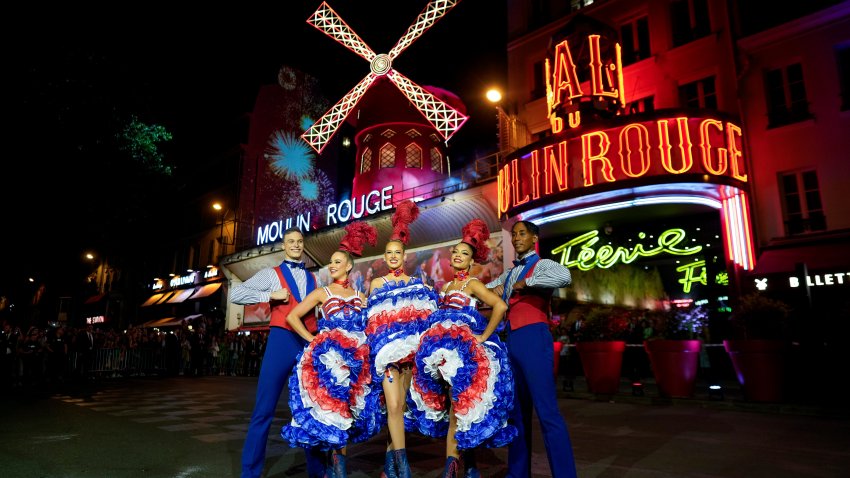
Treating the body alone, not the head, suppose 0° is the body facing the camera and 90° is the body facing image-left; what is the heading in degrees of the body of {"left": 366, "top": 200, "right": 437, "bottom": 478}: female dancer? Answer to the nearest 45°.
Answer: approximately 0°

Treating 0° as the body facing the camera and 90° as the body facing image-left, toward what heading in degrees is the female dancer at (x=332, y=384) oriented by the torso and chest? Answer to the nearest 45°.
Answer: approximately 0°

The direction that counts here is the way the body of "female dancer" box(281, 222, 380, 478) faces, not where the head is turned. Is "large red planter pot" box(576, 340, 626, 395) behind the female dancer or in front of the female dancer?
behind

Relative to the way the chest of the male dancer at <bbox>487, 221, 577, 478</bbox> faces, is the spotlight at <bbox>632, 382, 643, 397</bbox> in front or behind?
behind

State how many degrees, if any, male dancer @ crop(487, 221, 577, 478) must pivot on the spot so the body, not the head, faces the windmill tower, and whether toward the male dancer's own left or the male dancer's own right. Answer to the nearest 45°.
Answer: approximately 135° to the male dancer's own right
